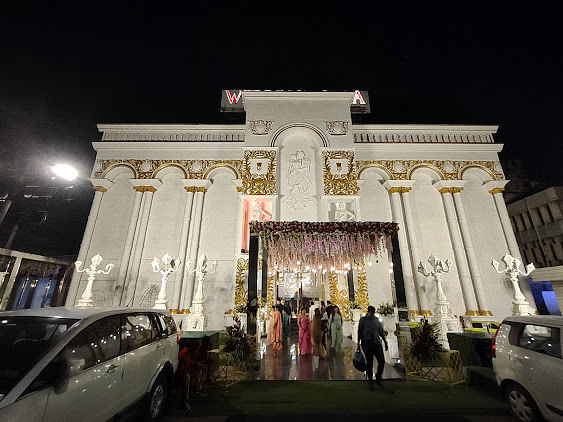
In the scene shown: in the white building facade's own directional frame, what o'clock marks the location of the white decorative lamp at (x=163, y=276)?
The white decorative lamp is roughly at 2 o'clock from the white building facade.

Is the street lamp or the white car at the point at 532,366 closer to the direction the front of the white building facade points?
the white car

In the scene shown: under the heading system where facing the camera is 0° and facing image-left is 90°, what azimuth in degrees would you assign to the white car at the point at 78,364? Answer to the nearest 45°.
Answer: approximately 45°

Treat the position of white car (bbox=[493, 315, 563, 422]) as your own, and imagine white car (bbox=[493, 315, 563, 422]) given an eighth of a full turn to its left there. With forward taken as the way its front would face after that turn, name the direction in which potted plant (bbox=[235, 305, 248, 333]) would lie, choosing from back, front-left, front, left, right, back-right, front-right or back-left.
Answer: back
